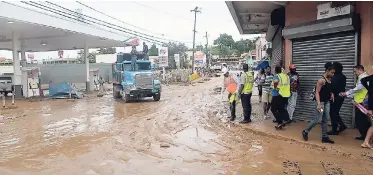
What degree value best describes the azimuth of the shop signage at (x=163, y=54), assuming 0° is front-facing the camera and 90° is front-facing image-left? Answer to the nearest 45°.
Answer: approximately 0°

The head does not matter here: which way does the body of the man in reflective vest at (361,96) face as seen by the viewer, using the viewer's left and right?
facing to the left of the viewer
